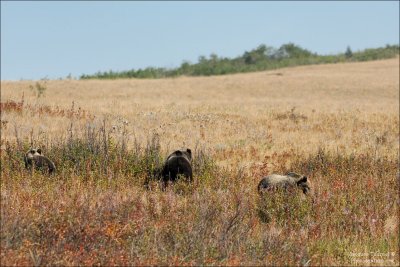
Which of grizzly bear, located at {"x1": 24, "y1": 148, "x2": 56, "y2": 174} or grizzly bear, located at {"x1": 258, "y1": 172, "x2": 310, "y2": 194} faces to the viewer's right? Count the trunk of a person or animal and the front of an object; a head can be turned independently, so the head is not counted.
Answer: grizzly bear, located at {"x1": 258, "y1": 172, "x2": 310, "y2": 194}

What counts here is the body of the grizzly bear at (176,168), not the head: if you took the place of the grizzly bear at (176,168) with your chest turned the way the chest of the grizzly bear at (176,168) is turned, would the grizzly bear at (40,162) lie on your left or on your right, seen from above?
on your left

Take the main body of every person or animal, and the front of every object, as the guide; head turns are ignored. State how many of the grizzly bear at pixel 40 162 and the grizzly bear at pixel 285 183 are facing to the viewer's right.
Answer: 1

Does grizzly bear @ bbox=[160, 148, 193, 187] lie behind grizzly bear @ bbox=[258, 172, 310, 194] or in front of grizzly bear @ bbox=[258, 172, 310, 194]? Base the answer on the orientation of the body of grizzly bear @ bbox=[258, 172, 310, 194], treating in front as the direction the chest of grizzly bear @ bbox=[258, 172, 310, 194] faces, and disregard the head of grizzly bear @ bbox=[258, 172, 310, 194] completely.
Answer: behind

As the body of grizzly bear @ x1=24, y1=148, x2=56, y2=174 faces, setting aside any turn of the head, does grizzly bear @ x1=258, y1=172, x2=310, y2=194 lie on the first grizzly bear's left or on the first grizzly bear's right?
on the first grizzly bear's left

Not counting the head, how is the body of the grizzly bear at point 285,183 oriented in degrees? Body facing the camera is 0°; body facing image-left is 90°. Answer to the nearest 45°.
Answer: approximately 270°

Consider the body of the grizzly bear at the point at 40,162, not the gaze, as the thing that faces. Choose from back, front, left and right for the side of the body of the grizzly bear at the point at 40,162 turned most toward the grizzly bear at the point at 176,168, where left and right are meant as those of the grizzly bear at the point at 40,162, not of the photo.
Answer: left

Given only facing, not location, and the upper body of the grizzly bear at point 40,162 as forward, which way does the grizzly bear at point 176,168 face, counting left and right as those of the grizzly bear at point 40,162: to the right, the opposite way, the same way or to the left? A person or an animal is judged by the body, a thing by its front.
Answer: the opposite way

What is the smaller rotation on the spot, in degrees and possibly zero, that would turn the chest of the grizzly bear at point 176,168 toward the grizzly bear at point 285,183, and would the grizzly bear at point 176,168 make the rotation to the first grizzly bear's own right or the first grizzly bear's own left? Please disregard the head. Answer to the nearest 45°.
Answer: approximately 90° to the first grizzly bear's own right

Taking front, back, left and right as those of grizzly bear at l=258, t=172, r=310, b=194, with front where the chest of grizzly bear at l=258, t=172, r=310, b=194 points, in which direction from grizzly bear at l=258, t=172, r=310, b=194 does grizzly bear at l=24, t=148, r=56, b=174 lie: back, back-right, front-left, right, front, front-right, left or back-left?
back

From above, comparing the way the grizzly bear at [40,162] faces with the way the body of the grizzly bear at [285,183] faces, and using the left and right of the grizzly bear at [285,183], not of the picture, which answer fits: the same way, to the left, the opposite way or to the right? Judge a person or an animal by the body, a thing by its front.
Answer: to the right

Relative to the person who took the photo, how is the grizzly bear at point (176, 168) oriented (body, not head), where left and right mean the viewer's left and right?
facing away from the viewer and to the right of the viewer
